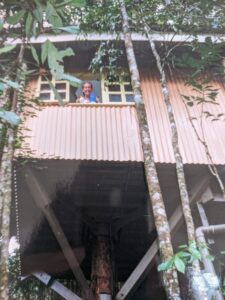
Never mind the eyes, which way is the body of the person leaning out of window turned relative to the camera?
toward the camera

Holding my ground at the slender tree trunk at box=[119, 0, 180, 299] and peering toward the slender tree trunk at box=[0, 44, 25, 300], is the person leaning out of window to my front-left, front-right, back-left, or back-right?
front-right

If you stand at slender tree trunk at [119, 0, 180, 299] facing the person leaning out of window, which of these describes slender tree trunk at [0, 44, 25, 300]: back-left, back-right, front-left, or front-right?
front-left
